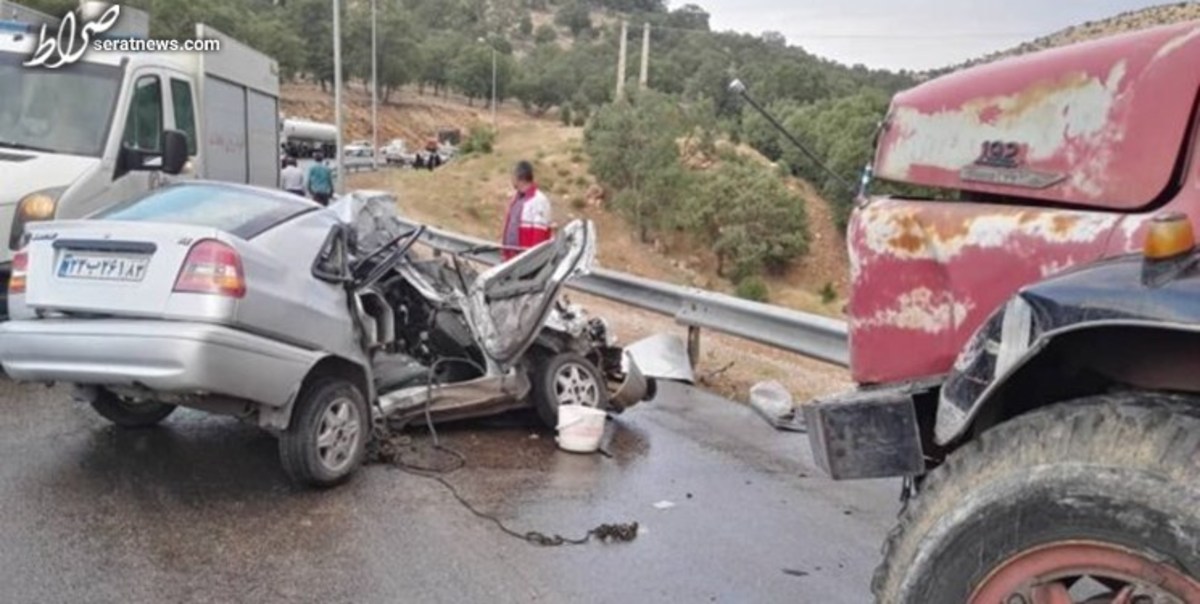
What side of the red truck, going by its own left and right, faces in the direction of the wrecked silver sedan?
front

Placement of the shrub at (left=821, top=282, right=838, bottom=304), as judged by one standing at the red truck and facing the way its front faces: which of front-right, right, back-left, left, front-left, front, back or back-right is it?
right

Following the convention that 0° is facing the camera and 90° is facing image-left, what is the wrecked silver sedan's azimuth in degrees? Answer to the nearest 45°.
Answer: approximately 225°

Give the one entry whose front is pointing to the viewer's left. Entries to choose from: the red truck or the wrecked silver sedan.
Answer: the red truck

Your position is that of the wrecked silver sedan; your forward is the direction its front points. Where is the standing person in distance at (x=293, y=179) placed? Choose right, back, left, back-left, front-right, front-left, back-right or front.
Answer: front-left

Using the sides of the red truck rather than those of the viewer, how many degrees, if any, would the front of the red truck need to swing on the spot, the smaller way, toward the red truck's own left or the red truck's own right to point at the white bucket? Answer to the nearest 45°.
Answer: approximately 45° to the red truck's own right

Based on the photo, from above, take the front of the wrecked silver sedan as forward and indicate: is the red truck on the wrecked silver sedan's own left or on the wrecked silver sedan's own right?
on the wrecked silver sedan's own right

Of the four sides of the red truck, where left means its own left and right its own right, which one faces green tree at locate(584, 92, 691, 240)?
right

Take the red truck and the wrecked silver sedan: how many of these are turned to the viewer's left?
1

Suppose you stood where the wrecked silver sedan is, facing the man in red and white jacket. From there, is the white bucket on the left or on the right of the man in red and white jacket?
right

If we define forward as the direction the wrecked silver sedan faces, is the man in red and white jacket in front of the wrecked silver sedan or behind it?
in front

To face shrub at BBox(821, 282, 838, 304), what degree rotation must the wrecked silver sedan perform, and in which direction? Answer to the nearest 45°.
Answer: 0° — it already faces it

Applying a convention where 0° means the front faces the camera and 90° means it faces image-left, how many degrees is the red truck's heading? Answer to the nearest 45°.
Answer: approximately 90°

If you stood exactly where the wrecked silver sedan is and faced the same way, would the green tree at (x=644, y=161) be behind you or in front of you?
in front
